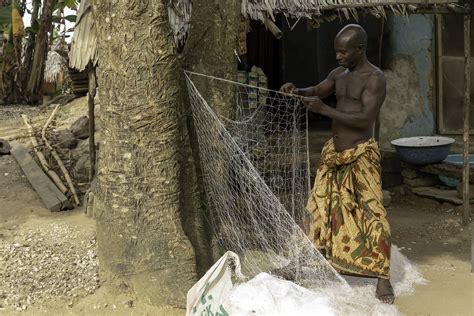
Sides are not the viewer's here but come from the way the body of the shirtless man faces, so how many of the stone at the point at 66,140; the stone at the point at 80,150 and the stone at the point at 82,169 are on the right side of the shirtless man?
3

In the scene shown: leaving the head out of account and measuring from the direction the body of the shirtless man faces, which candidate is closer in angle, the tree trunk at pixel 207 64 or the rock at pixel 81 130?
the tree trunk

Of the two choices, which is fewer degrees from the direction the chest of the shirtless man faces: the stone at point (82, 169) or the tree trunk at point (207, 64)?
the tree trunk

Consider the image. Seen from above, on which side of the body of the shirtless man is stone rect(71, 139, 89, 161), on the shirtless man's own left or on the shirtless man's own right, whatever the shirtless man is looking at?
on the shirtless man's own right

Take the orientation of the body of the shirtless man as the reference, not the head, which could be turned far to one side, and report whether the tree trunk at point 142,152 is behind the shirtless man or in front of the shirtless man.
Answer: in front

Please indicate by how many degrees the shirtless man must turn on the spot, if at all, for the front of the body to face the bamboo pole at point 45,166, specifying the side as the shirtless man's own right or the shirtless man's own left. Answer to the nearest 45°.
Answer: approximately 90° to the shirtless man's own right

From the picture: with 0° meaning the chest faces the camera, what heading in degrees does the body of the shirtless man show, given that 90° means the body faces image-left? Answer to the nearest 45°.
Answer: approximately 45°

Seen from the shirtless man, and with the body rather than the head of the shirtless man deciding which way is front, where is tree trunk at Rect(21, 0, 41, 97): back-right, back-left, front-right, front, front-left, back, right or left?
right

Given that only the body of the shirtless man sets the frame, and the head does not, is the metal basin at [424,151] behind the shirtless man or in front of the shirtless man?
behind

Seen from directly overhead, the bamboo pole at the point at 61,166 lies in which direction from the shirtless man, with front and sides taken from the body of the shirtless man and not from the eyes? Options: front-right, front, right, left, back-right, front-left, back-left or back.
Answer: right

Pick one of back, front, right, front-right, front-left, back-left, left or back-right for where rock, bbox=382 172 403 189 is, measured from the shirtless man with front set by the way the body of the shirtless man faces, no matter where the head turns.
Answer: back-right

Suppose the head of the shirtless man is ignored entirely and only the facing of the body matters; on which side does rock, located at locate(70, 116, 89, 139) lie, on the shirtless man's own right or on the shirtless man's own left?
on the shirtless man's own right

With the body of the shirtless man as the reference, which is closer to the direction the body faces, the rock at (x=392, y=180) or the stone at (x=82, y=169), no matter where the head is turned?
the stone

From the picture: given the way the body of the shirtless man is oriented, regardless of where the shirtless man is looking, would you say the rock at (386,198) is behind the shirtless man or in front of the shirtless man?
behind
